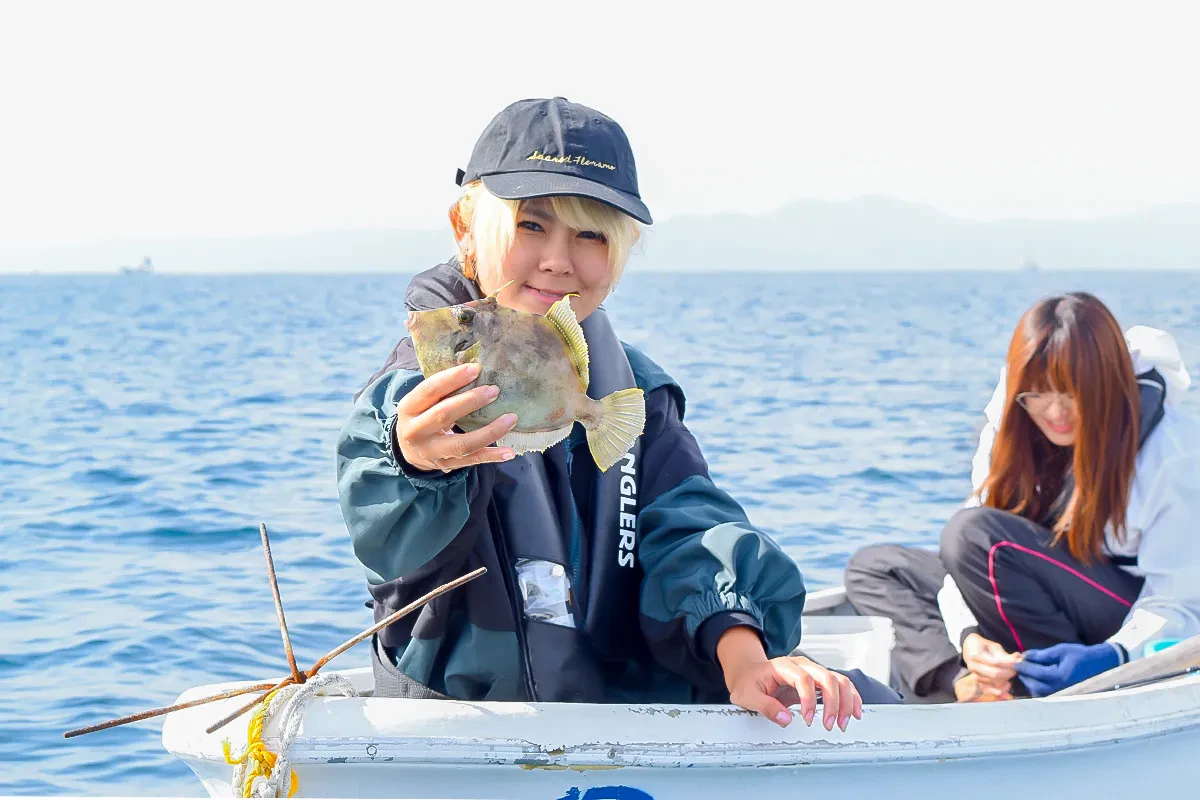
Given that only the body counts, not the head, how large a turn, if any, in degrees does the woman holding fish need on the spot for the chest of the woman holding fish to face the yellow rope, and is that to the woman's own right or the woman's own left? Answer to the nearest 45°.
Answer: approximately 90° to the woman's own right

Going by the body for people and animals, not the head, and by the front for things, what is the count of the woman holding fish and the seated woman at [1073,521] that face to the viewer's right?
0

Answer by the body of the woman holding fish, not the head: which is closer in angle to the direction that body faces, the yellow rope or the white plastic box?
the yellow rope

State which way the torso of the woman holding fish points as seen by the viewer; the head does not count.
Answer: toward the camera

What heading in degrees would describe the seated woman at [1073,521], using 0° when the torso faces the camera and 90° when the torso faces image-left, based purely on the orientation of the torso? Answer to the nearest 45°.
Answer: approximately 45°

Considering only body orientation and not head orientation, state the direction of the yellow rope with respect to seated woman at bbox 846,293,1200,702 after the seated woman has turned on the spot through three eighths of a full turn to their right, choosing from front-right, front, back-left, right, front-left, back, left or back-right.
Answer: back-left

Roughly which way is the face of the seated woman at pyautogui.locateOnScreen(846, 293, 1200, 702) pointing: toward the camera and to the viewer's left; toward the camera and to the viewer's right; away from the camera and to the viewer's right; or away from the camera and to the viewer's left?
toward the camera and to the viewer's left

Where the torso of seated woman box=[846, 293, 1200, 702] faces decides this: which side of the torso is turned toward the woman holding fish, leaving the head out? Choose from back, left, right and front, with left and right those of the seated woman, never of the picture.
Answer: front
